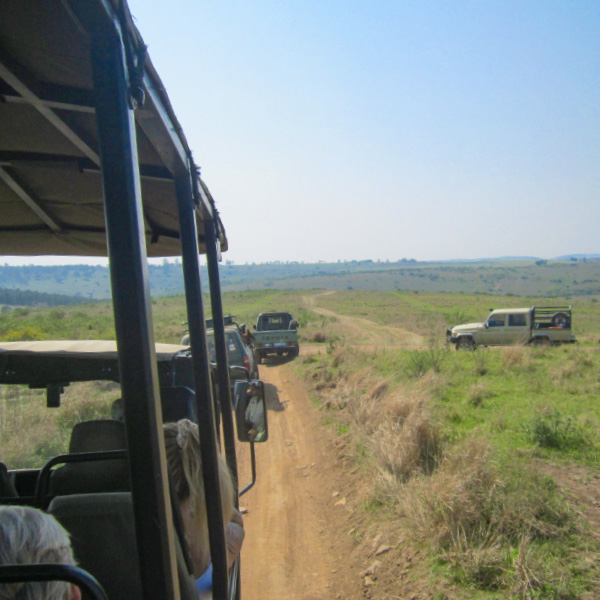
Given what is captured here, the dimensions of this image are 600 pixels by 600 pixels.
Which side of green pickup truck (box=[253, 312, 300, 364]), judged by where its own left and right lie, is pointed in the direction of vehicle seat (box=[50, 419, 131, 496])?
back

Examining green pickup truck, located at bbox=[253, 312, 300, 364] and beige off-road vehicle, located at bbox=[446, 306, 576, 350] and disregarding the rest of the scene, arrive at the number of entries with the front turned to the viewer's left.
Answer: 1

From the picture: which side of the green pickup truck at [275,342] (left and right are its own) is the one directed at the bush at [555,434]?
back

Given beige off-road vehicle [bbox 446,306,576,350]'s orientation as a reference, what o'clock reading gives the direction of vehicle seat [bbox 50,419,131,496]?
The vehicle seat is roughly at 9 o'clock from the beige off-road vehicle.

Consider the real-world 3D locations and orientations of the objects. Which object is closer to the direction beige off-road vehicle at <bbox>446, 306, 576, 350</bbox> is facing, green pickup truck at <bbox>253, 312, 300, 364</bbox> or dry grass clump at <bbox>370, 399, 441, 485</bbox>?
the green pickup truck

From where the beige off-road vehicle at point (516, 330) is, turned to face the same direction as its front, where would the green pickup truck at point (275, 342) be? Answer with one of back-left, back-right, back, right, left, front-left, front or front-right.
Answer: front-left

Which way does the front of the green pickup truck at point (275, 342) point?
away from the camera

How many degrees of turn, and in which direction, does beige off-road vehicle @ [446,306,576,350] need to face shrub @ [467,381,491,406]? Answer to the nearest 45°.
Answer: approximately 90° to its left

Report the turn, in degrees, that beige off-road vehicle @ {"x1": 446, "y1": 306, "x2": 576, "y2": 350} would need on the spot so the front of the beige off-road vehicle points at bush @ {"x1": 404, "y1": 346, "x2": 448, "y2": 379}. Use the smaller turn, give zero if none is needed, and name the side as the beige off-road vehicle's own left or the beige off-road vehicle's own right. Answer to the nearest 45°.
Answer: approximately 90° to the beige off-road vehicle's own left

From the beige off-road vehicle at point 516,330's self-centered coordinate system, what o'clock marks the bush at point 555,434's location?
The bush is roughly at 9 o'clock from the beige off-road vehicle.

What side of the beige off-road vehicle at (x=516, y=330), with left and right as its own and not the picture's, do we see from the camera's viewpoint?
left
